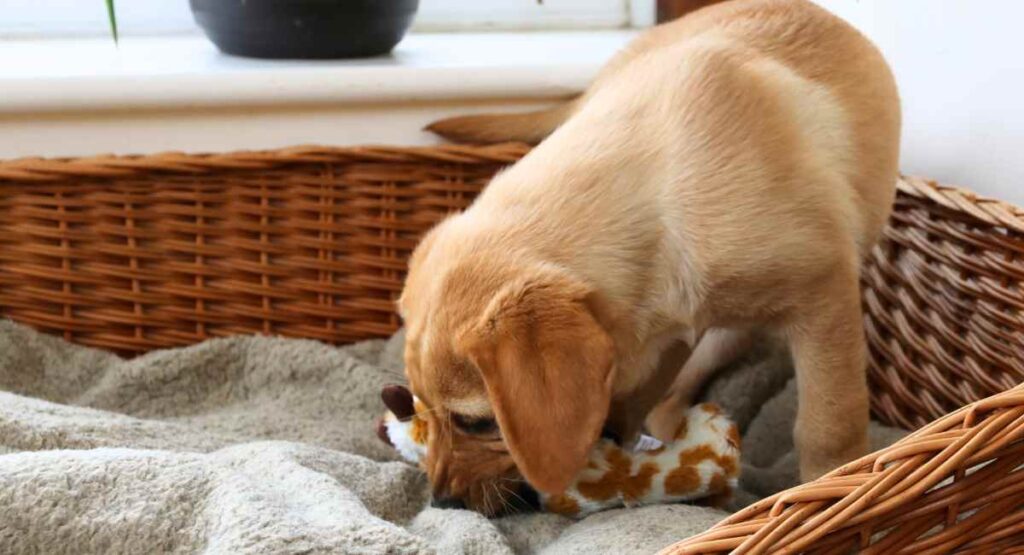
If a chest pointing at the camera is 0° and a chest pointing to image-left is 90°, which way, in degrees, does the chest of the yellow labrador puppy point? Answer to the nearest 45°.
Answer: approximately 45°

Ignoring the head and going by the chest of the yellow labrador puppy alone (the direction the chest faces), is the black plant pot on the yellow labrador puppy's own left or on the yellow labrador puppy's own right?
on the yellow labrador puppy's own right
